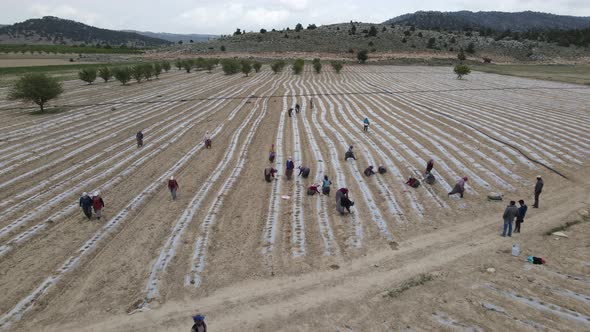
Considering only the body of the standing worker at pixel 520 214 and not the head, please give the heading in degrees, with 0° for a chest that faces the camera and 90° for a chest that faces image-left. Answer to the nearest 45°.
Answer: approximately 90°

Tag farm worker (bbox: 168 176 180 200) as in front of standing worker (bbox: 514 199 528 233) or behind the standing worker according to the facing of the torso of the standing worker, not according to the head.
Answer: in front

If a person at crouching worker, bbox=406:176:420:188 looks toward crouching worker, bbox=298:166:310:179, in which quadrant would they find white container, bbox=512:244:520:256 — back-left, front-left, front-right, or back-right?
back-left

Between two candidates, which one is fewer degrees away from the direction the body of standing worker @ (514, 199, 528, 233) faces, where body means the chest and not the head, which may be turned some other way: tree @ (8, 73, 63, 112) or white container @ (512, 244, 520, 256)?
the tree

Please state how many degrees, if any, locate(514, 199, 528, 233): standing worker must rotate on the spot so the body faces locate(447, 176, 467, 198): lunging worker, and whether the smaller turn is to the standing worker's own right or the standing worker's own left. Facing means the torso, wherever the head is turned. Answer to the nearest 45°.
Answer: approximately 45° to the standing worker's own right

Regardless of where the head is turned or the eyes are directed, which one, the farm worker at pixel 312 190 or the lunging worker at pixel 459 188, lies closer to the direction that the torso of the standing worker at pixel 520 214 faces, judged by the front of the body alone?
the farm worker

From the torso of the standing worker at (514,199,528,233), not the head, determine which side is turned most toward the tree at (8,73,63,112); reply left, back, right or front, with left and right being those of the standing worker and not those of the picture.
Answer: front

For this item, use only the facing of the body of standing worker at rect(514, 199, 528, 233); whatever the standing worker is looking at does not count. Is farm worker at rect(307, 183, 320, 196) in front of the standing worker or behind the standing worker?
in front

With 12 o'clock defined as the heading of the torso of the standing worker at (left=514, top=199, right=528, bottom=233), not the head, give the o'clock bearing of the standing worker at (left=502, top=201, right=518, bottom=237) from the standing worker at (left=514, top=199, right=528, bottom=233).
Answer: the standing worker at (left=502, top=201, right=518, bottom=237) is roughly at 10 o'clock from the standing worker at (left=514, top=199, right=528, bottom=233).
